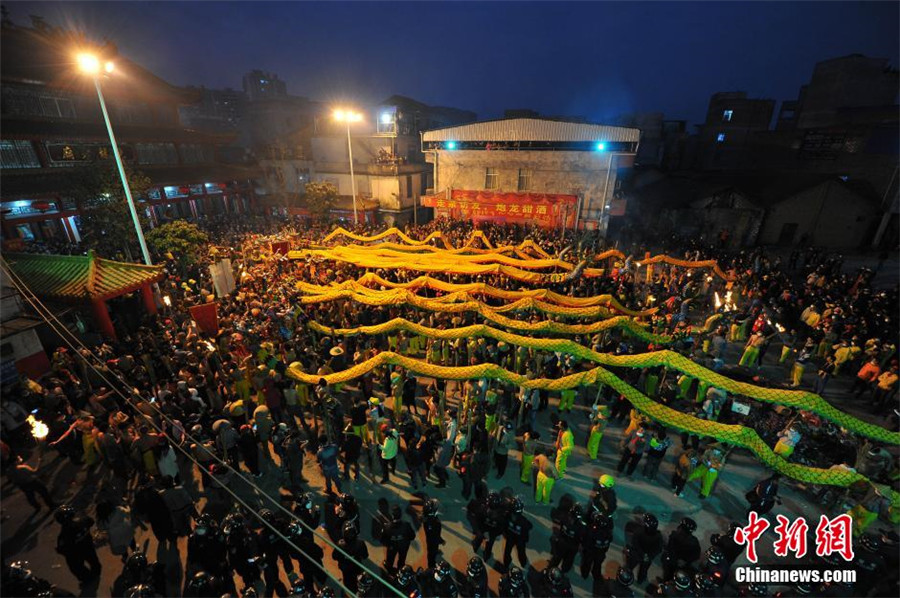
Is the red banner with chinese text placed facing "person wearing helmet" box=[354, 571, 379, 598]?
yes

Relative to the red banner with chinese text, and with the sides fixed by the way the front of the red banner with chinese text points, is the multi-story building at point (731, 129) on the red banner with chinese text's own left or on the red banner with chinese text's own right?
on the red banner with chinese text's own left

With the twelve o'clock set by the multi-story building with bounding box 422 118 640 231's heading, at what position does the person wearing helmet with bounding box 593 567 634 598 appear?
The person wearing helmet is roughly at 12 o'clock from the multi-story building.

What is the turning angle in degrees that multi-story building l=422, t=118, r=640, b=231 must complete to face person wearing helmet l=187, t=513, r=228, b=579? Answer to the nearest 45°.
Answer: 0° — it already faces them

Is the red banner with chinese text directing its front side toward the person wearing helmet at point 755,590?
yes

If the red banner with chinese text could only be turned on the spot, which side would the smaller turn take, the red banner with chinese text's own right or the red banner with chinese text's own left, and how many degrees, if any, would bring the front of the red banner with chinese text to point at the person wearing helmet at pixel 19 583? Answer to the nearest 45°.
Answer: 0° — it already faces them

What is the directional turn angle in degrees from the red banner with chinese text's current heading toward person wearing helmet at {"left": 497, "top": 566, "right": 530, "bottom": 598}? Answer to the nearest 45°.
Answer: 0° — it already faces them

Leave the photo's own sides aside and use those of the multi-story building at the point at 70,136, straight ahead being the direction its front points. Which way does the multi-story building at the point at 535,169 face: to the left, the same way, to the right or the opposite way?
to the right

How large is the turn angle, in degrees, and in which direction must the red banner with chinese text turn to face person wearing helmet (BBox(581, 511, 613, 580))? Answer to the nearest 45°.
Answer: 0° — it already faces them

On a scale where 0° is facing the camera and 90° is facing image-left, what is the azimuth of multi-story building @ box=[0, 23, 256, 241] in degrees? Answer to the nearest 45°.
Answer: approximately 315°

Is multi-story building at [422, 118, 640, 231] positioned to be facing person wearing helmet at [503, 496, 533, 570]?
yes
